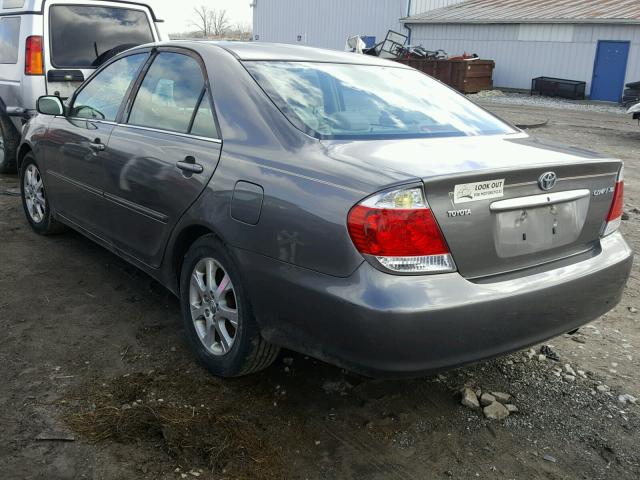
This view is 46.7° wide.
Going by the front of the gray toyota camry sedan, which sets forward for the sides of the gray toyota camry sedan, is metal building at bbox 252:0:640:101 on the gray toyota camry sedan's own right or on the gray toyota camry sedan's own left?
on the gray toyota camry sedan's own right

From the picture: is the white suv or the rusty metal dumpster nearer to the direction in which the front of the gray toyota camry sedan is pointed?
the white suv

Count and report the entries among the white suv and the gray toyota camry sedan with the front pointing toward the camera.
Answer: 0

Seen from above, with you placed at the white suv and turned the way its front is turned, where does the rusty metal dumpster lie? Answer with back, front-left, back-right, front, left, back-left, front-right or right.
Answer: right

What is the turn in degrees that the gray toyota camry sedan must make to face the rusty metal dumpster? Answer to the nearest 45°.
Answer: approximately 45° to its right

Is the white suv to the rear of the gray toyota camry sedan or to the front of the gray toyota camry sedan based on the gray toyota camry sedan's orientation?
to the front

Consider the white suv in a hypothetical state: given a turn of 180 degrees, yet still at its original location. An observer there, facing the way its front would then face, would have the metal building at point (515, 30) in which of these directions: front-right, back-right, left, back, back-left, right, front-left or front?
left

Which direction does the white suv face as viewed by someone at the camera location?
facing away from the viewer and to the left of the viewer

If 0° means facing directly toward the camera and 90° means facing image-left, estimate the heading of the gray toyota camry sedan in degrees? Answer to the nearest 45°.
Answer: approximately 135°

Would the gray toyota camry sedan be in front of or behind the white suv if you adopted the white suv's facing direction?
behind
